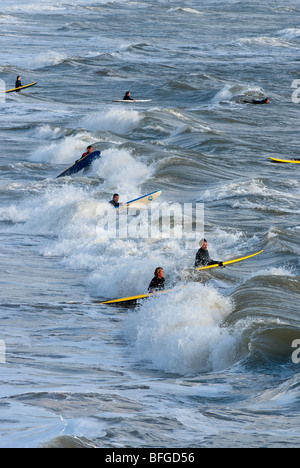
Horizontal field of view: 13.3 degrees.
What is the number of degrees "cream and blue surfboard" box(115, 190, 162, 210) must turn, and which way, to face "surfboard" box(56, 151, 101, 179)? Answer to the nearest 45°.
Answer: approximately 90° to its left

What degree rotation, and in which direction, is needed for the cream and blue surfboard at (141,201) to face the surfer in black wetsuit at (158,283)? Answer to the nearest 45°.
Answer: approximately 90° to its right

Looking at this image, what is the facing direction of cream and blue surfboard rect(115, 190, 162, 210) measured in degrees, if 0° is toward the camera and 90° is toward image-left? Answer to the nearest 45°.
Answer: approximately 270°
